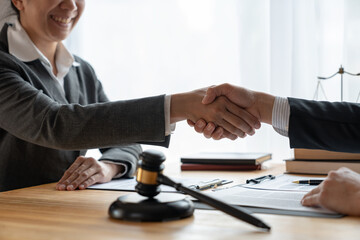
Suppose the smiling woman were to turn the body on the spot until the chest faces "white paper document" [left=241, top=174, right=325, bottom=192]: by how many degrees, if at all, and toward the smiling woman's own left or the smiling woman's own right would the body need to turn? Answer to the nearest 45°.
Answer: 0° — they already face it

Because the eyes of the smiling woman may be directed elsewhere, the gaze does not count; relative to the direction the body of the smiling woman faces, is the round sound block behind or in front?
in front

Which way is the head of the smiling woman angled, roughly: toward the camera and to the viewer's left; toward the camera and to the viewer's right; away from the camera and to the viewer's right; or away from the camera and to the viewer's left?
toward the camera and to the viewer's right

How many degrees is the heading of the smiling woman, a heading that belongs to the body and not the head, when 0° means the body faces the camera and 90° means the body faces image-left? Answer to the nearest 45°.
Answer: approximately 315°

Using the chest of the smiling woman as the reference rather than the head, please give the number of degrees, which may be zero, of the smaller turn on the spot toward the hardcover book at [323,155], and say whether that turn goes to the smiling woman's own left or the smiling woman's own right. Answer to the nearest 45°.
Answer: approximately 45° to the smiling woman's own left

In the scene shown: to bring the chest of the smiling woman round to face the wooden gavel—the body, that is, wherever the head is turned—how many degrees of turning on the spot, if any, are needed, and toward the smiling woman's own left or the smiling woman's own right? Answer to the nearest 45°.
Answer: approximately 45° to the smiling woman's own right

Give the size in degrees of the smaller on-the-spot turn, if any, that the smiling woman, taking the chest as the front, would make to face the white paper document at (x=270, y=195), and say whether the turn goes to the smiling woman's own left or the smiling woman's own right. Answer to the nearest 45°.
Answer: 0° — they already face it

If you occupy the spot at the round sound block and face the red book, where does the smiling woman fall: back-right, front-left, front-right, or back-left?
front-left
